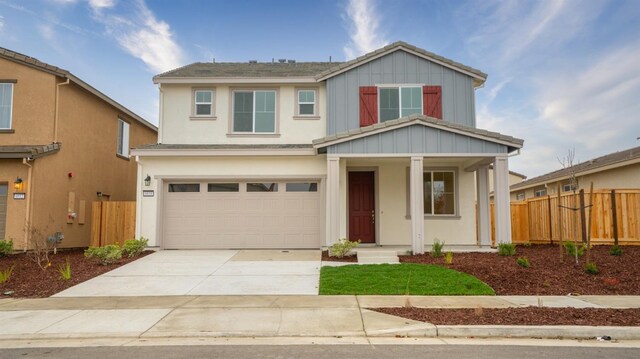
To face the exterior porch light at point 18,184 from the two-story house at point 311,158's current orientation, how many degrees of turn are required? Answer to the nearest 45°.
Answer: approximately 90° to its right

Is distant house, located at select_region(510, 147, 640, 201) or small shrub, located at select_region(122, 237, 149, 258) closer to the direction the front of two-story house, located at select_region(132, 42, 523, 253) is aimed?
the small shrub

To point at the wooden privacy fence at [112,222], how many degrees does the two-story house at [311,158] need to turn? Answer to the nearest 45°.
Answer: approximately 90° to its right

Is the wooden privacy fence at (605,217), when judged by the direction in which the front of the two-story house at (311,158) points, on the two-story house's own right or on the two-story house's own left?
on the two-story house's own left

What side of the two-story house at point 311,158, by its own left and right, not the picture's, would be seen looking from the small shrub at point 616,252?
left

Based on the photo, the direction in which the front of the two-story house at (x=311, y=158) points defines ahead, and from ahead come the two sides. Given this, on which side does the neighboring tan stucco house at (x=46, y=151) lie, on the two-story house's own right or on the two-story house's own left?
on the two-story house's own right

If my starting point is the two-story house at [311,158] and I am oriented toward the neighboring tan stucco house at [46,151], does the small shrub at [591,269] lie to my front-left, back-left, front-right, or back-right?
back-left

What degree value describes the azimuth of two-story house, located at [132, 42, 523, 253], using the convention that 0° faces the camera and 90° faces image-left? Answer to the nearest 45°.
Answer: approximately 0°

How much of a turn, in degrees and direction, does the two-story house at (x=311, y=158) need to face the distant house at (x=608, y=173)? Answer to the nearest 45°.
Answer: approximately 90° to its left
